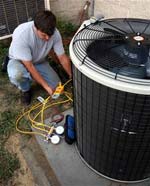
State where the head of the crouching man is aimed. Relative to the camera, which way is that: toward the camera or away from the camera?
toward the camera

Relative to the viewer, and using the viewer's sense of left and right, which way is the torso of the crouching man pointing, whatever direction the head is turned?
facing the viewer and to the right of the viewer
